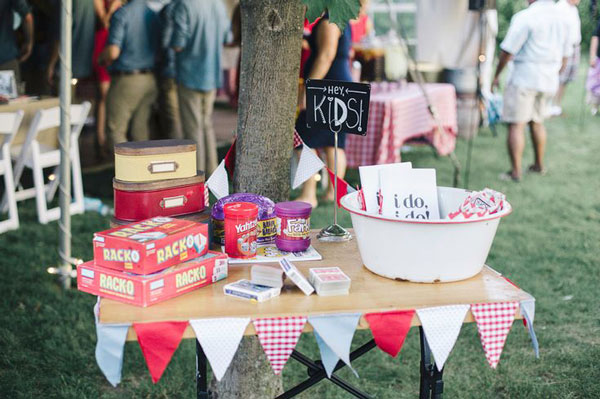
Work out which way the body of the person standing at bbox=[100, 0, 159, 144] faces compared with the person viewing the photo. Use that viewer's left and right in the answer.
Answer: facing away from the viewer and to the left of the viewer

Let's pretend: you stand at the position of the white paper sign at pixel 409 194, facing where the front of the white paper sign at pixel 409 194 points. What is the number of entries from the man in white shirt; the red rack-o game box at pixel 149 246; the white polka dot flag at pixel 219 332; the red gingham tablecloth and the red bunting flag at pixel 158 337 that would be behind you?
2

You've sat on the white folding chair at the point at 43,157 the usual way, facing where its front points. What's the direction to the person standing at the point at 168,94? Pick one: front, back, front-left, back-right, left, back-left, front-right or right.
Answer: right

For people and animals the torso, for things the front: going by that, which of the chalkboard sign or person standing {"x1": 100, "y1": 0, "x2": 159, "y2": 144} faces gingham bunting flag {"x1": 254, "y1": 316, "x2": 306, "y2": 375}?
the chalkboard sign

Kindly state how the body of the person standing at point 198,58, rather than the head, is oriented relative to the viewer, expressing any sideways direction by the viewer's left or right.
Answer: facing away from the viewer

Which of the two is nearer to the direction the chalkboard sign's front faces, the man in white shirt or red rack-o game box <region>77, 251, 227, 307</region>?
the red rack-o game box

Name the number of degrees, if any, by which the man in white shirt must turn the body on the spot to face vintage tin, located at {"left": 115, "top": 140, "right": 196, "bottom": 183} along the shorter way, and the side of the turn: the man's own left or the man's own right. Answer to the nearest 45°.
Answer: approximately 135° to the man's own left

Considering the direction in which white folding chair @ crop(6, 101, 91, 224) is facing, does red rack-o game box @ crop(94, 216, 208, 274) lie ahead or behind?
behind

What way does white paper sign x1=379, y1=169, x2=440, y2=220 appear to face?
toward the camera

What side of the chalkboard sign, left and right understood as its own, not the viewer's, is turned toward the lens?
front

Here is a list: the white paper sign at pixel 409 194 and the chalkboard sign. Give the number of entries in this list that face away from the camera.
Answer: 0

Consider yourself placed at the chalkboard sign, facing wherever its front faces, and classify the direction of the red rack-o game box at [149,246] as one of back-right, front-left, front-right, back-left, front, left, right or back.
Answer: front-right

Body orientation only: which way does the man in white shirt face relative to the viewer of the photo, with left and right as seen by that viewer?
facing away from the viewer and to the left of the viewer
